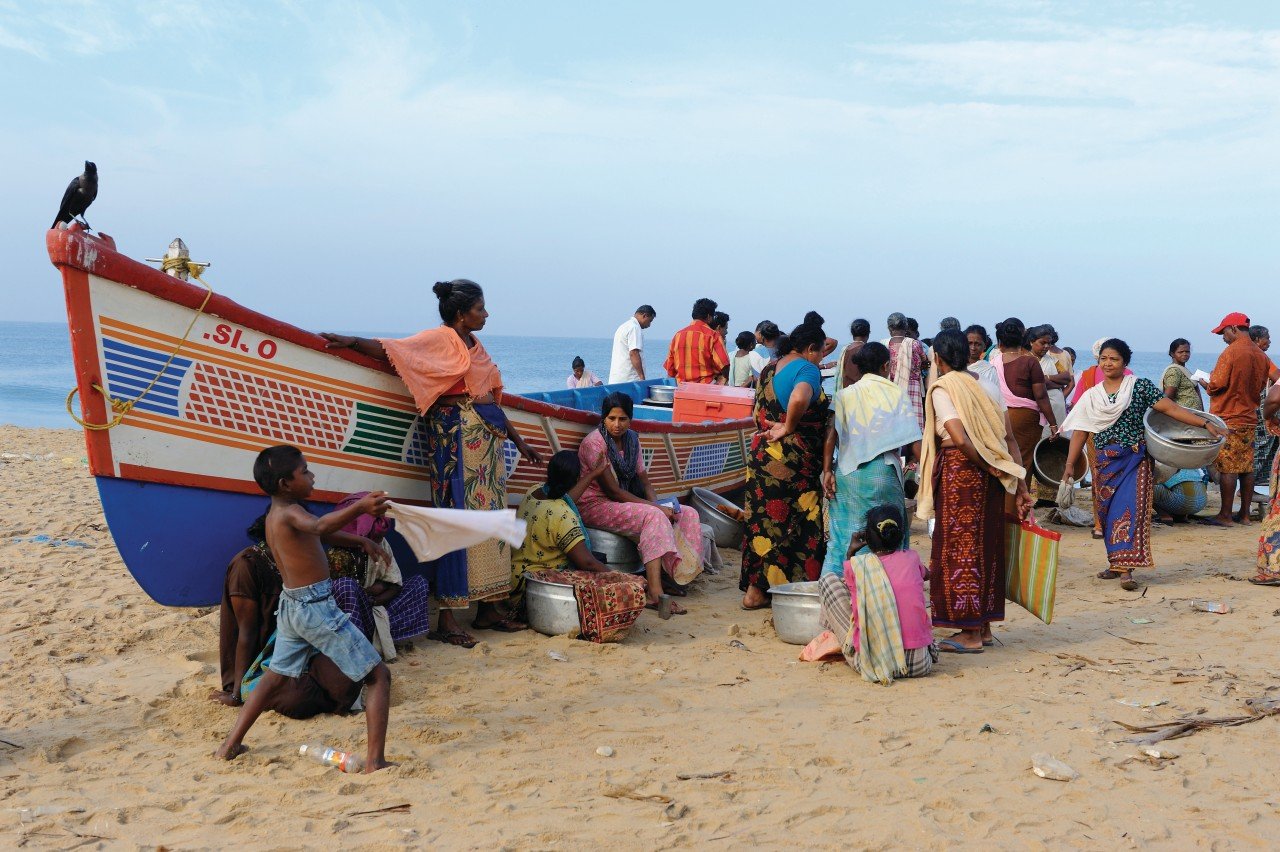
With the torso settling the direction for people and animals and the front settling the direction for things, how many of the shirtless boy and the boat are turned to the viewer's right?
1

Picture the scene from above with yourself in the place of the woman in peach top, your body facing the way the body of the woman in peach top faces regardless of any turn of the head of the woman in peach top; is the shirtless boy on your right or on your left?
on your right

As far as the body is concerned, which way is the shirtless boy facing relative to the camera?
to the viewer's right

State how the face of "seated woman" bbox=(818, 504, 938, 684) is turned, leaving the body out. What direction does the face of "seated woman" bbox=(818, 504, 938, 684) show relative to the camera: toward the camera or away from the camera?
away from the camera

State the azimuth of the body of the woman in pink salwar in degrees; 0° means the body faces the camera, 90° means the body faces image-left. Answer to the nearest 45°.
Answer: approximately 315°

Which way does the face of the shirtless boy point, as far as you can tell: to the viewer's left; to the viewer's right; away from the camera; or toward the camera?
to the viewer's right

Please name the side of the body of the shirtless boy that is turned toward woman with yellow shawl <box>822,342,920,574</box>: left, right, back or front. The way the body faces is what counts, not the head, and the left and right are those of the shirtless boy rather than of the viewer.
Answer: front

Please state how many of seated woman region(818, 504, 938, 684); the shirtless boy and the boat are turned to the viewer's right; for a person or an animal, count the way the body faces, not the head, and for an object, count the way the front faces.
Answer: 1

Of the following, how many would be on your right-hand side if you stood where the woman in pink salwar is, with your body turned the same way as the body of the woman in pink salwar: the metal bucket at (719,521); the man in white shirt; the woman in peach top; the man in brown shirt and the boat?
2

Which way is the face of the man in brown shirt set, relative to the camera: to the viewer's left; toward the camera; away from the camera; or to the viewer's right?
to the viewer's left

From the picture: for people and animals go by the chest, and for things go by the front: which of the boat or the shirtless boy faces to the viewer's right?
the shirtless boy

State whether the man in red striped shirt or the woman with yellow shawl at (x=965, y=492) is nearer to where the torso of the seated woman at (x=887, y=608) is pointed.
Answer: the man in red striped shirt

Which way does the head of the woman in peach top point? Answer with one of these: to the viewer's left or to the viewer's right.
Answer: to the viewer's right
